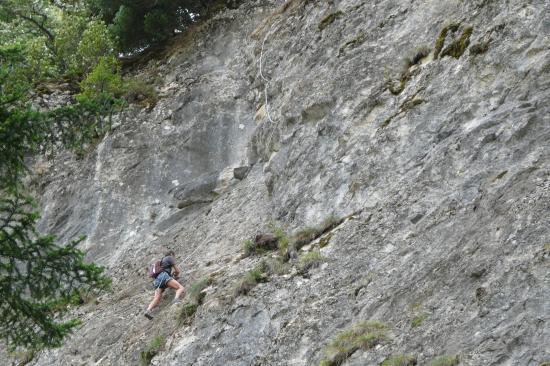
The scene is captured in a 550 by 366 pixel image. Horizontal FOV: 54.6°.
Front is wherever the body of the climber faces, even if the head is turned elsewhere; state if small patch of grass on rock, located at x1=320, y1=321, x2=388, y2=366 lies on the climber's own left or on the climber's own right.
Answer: on the climber's own right

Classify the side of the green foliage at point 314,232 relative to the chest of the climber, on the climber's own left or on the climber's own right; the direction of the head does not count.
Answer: on the climber's own right

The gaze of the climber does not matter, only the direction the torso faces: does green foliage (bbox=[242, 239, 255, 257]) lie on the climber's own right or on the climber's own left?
on the climber's own right

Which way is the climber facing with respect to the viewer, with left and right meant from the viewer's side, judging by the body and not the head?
facing away from the viewer and to the right of the viewer

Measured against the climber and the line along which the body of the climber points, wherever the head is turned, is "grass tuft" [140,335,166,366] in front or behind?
behind

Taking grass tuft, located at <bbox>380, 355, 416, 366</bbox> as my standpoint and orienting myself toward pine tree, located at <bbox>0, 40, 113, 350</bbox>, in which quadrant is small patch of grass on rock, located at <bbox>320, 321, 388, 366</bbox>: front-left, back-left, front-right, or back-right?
front-right

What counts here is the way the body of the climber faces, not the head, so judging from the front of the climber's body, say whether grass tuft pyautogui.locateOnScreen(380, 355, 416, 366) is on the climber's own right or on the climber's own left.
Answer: on the climber's own right

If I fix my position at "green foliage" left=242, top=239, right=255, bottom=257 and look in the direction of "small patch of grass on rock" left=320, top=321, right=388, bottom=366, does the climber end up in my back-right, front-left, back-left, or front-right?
back-right

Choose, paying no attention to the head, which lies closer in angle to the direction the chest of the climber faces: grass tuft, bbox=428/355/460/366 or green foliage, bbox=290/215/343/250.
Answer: the green foliage

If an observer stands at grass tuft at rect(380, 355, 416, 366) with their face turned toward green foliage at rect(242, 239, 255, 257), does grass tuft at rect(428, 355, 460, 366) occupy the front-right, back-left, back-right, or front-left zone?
back-right
